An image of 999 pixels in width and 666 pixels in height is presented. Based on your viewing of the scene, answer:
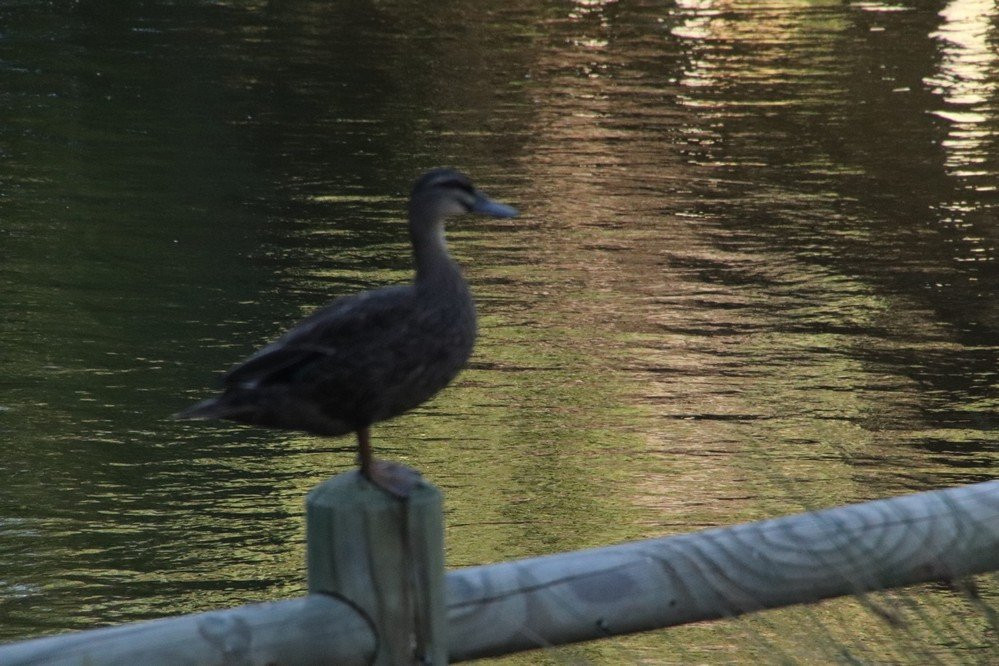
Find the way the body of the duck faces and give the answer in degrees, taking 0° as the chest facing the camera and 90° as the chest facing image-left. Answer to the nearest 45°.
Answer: approximately 270°
